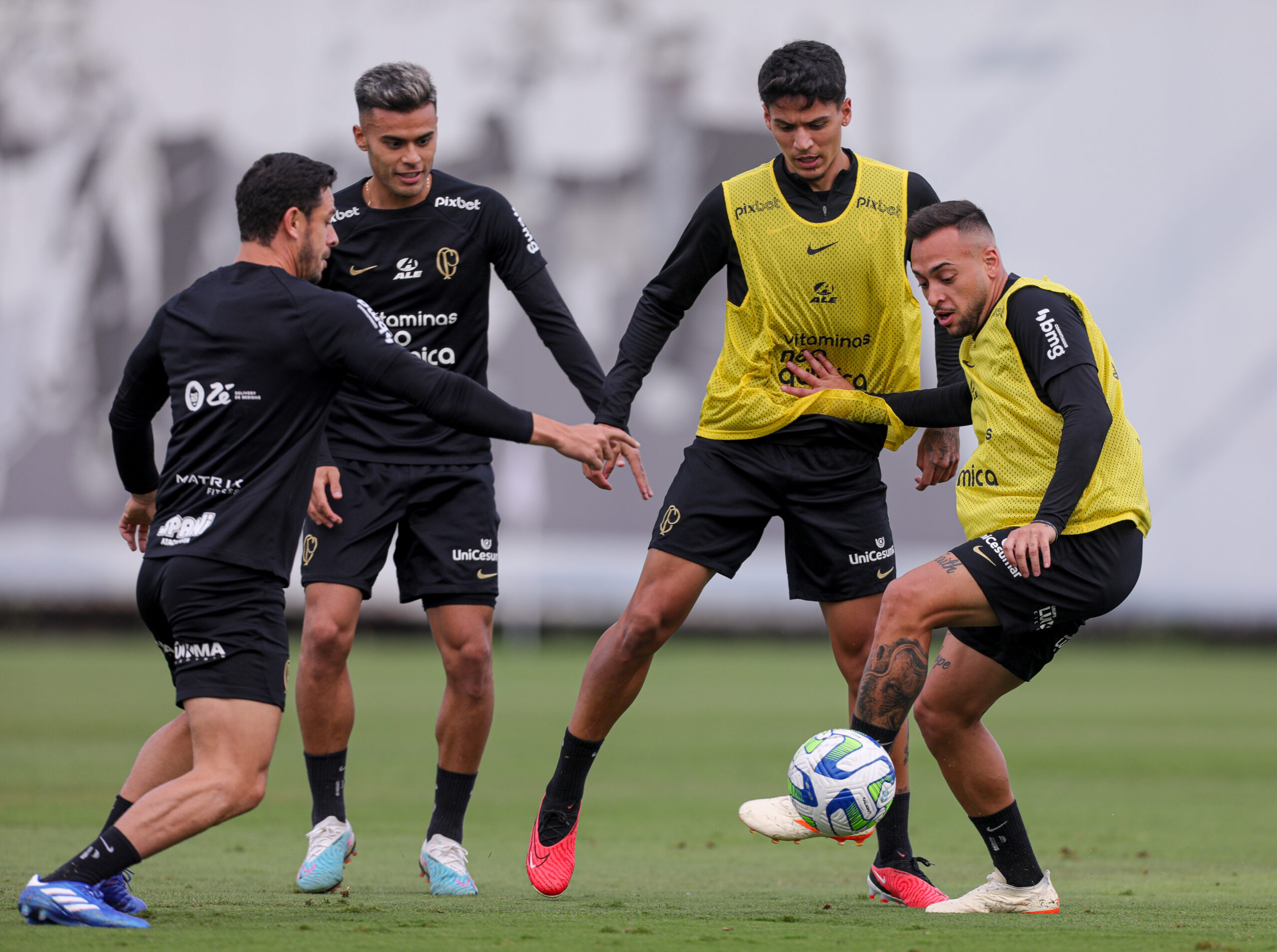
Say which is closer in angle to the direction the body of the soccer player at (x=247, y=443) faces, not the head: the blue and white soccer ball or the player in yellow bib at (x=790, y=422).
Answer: the player in yellow bib

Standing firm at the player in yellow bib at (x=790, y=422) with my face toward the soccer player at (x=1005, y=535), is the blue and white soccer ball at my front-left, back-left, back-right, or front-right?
front-right

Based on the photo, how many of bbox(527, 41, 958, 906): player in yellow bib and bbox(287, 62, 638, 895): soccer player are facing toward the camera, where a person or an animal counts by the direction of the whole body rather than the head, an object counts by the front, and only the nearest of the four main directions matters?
2

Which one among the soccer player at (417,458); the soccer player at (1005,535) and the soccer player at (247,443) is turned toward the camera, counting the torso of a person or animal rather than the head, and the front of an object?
the soccer player at (417,458)

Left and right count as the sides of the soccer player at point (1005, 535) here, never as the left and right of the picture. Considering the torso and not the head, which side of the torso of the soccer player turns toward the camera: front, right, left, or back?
left

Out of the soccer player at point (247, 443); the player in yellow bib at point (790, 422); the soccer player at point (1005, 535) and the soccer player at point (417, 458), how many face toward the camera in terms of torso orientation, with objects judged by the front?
2

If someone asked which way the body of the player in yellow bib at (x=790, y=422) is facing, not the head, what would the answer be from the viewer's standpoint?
toward the camera

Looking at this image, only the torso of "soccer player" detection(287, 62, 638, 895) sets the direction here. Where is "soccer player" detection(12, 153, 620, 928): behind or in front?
in front

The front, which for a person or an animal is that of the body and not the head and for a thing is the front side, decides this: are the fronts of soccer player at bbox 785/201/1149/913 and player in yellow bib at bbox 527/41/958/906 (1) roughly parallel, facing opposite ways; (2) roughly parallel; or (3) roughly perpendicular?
roughly perpendicular

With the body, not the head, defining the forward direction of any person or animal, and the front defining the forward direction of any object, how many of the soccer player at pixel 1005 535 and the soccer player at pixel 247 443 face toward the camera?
0

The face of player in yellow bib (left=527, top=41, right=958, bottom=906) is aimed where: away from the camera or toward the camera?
toward the camera

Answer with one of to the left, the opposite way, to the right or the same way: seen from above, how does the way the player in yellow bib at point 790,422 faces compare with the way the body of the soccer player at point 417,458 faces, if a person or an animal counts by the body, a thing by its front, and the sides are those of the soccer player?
the same way

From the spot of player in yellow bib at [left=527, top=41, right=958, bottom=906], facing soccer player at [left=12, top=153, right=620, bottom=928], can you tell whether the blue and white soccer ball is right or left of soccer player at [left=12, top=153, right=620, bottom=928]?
left

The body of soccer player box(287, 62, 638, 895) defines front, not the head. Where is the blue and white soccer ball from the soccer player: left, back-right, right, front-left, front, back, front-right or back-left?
front-left

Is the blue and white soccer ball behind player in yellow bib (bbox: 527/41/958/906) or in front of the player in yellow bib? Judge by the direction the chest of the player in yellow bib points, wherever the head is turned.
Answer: in front

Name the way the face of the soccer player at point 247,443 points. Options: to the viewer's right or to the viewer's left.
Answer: to the viewer's right

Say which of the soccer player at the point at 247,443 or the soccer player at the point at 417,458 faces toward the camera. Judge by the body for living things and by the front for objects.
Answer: the soccer player at the point at 417,458
